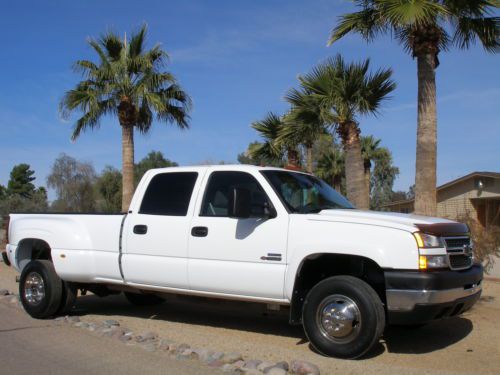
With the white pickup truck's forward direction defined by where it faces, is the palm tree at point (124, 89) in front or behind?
behind

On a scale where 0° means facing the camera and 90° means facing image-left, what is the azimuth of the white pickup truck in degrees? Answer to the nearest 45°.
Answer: approximately 315°

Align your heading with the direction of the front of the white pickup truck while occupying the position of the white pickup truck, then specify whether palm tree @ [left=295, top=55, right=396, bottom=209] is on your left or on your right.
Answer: on your left

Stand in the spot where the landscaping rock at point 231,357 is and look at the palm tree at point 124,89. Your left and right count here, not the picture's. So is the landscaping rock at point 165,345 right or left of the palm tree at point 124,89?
left

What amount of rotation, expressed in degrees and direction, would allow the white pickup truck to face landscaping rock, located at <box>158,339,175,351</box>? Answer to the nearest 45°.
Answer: approximately 135° to its right

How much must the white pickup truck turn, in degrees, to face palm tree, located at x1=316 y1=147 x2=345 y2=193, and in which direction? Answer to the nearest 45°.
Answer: approximately 135° to its left
